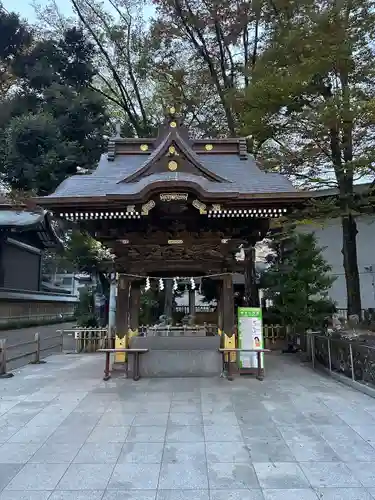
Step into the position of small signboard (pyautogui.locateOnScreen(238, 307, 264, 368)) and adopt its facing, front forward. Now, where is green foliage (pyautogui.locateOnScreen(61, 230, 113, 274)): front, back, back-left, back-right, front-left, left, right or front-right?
back-right

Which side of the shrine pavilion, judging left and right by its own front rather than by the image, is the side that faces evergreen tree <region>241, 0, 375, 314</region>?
left

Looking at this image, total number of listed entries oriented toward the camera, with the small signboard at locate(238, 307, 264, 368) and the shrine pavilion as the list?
2

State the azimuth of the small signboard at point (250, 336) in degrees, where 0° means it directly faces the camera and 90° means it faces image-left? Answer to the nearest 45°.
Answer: approximately 0°

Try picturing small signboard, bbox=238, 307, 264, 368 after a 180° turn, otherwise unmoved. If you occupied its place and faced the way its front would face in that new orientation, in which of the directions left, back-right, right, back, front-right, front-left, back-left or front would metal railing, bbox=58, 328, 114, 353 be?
front-left

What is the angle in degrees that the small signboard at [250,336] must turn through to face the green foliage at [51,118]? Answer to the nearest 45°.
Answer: approximately 135° to its right

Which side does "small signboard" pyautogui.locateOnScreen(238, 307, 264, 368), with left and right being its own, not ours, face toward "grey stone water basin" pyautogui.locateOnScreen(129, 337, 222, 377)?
right
